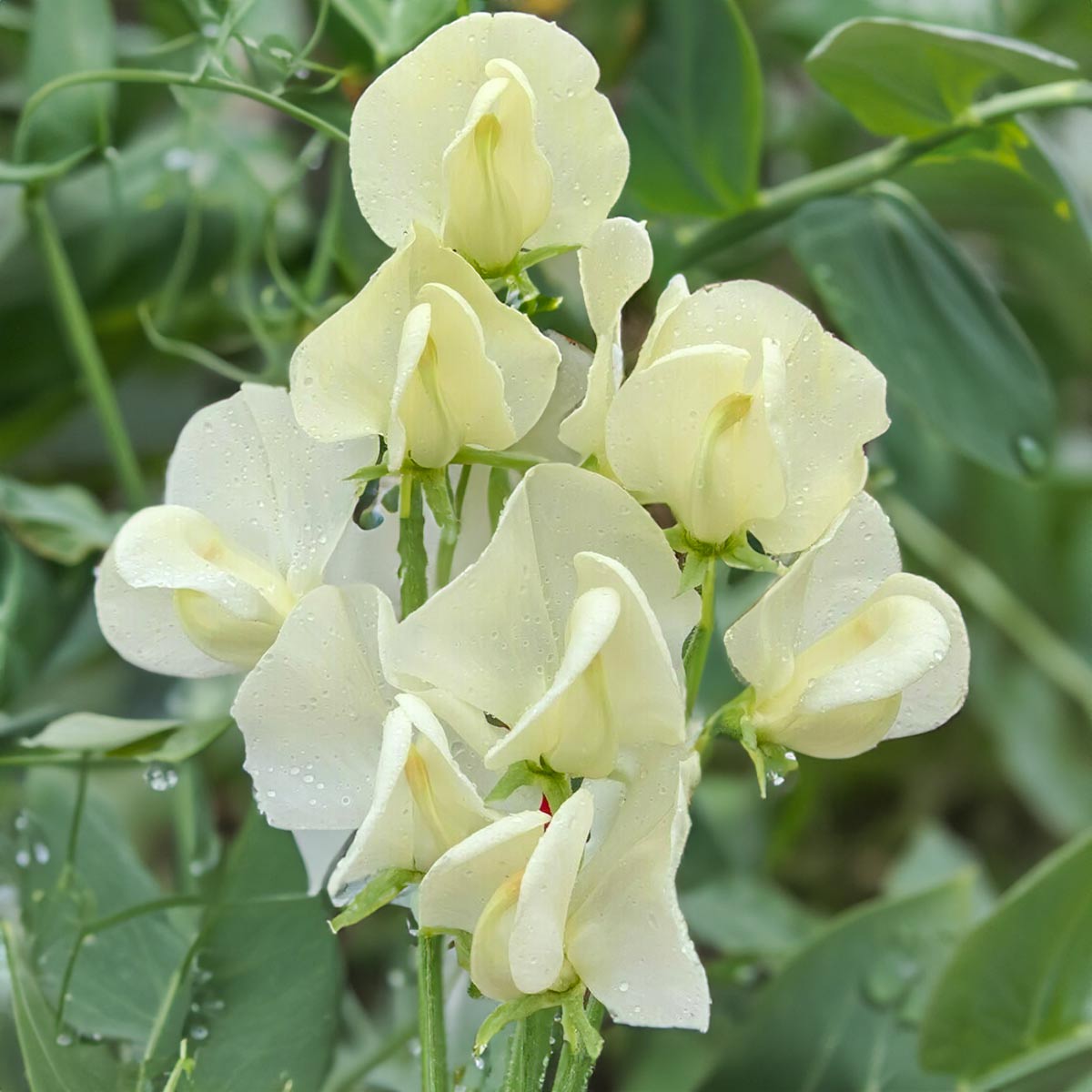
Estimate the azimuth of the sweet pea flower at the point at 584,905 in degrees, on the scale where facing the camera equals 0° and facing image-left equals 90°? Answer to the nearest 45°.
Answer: approximately 45°

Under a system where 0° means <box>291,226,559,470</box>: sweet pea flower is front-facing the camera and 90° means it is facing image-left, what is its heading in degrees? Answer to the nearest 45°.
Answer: approximately 0°
